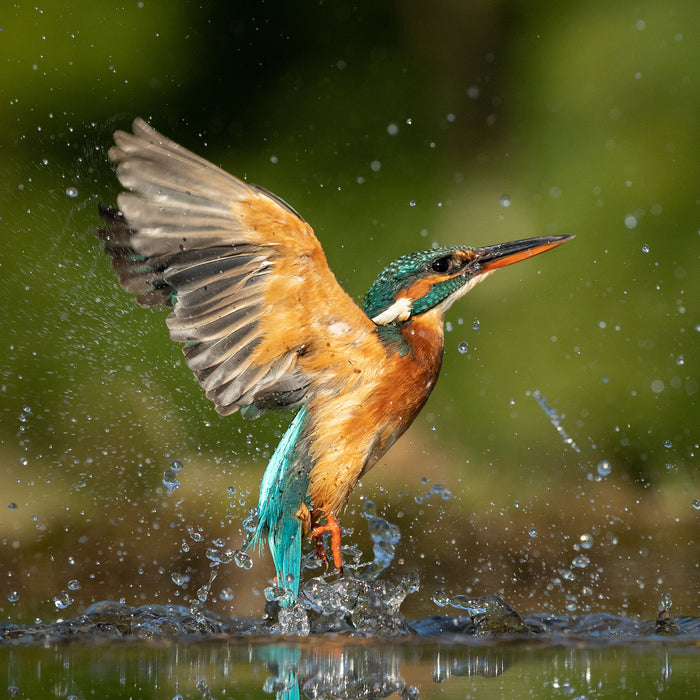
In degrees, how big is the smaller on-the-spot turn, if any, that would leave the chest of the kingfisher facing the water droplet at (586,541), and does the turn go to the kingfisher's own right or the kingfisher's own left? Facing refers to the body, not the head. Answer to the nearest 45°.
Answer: approximately 45° to the kingfisher's own left

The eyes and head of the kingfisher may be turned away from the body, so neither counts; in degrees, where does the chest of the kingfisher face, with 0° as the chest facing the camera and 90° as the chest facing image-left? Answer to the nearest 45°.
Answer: approximately 270°

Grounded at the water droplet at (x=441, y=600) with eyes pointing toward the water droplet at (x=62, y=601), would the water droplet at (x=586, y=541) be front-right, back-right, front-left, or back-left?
back-right

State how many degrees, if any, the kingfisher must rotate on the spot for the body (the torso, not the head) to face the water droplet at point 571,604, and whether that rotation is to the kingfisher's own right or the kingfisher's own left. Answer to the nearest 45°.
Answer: approximately 45° to the kingfisher's own left

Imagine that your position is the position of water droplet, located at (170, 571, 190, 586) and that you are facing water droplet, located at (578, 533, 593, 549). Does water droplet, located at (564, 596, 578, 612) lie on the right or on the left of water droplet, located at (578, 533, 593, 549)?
right

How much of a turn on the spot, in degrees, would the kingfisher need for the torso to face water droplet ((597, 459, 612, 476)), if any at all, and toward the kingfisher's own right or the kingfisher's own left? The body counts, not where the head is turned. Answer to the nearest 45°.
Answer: approximately 45° to the kingfisher's own left

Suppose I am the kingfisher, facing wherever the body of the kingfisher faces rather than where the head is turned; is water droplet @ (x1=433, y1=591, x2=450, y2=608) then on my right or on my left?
on my left
